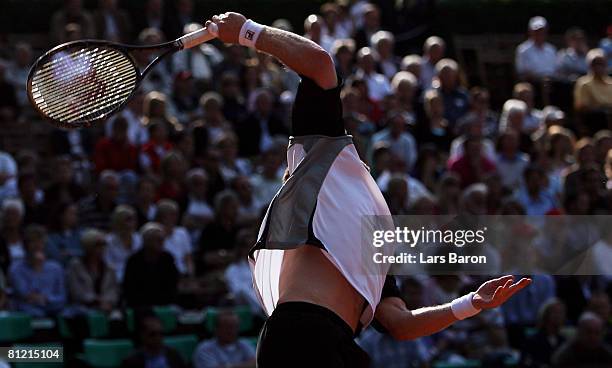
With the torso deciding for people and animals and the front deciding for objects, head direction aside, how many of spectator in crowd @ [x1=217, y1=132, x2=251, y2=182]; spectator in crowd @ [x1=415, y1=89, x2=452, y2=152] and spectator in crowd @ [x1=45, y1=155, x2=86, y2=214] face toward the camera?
3

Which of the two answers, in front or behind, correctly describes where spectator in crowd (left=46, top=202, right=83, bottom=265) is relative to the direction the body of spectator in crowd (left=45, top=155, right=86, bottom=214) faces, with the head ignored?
in front

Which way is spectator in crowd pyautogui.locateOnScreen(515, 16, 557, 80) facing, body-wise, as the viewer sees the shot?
toward the camera

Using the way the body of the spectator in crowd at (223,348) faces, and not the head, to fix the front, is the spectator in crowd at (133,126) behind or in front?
behind

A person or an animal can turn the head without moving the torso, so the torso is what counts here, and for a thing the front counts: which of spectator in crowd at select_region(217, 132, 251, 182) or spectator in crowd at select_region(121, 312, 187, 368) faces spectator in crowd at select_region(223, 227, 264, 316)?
spectator in crowd at select_region(217, 132, 251, 182)

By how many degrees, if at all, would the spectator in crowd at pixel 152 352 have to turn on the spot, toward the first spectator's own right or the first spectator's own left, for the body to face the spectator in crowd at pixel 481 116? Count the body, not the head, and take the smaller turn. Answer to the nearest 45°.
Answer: approximately 135° to the first spectator's own left

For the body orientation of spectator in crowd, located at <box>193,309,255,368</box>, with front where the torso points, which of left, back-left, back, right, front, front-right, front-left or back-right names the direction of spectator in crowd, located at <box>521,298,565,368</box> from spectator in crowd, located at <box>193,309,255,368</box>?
left

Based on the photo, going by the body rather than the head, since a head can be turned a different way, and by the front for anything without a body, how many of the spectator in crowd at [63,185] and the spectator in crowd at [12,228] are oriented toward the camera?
2

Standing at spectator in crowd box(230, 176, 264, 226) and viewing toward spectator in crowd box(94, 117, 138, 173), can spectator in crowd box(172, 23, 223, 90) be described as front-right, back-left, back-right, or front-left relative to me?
front-right

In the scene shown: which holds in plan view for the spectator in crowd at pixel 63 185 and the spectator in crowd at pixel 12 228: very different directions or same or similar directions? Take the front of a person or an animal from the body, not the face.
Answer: same or similar directions

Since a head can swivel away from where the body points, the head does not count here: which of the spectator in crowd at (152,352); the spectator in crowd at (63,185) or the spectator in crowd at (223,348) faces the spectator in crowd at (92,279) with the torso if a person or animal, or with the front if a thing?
the spectator in crowd at (63,185)

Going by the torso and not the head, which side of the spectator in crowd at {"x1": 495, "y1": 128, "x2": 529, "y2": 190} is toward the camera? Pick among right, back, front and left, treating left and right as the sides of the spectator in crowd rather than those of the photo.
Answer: front

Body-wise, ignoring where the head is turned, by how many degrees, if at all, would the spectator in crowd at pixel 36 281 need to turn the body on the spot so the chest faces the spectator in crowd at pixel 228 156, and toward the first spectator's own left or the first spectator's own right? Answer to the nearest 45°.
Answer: approximately 135° to the first spectator's own left

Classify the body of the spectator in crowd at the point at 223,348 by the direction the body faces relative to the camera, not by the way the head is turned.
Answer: toward the camera

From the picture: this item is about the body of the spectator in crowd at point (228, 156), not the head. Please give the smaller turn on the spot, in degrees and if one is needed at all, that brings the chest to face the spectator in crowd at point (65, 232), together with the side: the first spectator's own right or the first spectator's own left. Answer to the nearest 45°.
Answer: approximately 45° to the first spectator's own right

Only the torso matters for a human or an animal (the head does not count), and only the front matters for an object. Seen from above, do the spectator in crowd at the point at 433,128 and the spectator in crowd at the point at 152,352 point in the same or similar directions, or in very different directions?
same or similar directions
